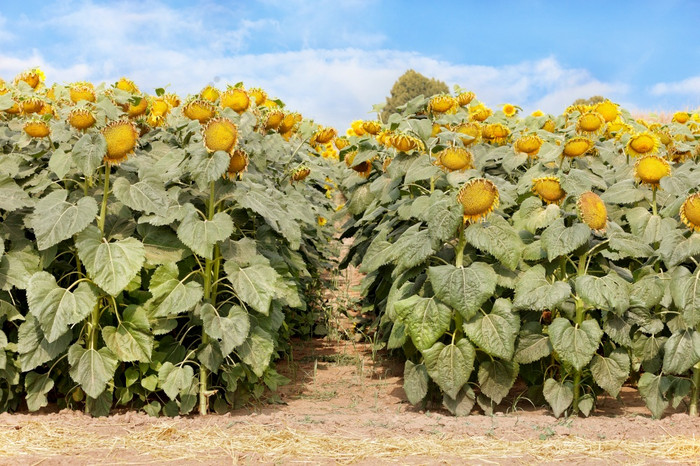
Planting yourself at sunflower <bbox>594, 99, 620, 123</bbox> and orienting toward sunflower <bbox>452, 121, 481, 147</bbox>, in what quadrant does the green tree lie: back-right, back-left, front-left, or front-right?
back-right

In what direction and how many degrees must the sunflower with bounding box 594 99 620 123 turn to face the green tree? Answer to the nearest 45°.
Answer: approximately 180°

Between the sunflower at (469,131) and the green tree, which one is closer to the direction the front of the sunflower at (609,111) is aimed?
the sunflower

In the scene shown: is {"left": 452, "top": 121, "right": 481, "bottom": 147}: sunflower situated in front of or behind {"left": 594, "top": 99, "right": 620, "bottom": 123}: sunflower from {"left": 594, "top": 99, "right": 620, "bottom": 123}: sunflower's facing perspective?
in front

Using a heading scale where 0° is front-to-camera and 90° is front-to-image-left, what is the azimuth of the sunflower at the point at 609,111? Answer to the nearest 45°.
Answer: approximately 0°
